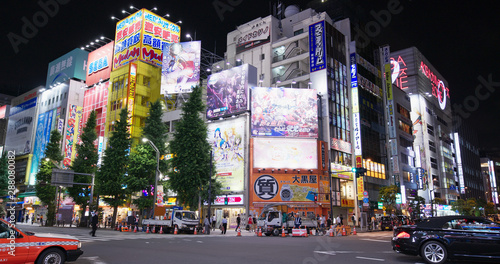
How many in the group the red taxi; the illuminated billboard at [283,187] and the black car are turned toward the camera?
1

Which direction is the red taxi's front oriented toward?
to the viewer's right

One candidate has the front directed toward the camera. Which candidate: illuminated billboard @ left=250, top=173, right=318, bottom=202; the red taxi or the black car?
the illuminated billboard

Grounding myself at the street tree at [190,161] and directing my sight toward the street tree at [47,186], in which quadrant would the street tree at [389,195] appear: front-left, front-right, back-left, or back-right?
back-right

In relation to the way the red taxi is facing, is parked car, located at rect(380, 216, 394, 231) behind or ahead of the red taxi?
ahead
